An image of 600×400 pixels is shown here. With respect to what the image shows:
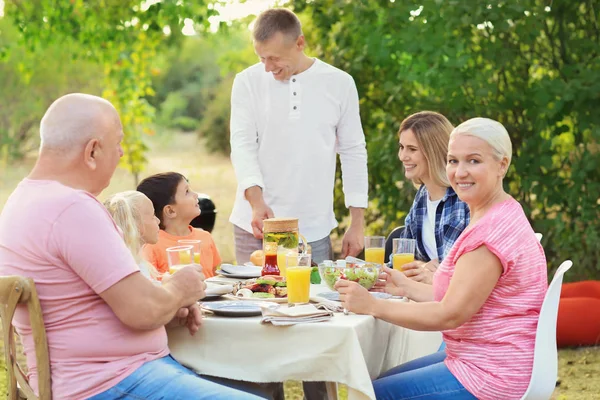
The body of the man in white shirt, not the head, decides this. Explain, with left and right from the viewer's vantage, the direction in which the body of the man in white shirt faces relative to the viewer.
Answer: facing the viewer

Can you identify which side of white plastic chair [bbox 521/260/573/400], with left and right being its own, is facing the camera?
left

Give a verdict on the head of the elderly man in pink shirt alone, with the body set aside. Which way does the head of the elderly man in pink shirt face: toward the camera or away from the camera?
away from the camera

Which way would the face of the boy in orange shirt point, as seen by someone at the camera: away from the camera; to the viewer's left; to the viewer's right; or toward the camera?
to the viewer's right

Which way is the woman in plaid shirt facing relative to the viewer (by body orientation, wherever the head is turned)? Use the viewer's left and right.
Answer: facing the viewer and to the left of the viewer

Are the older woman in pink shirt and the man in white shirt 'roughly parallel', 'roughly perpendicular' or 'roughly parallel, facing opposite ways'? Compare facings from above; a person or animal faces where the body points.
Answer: roughly perpendicular

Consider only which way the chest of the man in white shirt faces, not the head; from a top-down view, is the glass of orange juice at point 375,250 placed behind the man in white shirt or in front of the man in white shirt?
in front

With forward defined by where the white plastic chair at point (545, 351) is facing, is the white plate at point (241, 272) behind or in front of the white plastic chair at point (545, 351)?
in front

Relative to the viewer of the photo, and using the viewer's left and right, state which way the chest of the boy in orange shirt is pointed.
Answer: facing the viewer and to the right of the viewer

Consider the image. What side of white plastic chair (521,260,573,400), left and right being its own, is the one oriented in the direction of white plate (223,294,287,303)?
front

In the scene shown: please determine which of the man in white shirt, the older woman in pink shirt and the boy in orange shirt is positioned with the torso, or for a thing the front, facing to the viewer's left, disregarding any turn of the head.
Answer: the older woman in pink shirt

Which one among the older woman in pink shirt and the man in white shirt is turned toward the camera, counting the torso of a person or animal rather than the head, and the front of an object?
the man in white shirt

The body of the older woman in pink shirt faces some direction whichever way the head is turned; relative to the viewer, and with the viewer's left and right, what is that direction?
facing to the left of the viewer

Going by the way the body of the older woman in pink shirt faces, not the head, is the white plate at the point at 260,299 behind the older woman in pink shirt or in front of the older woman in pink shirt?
in front

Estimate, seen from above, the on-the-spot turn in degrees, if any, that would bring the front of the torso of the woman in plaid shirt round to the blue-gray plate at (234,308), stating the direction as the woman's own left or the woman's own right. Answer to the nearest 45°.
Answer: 0° — they already face it

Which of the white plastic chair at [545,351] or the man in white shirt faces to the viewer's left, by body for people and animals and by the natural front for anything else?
the white plastic chair
